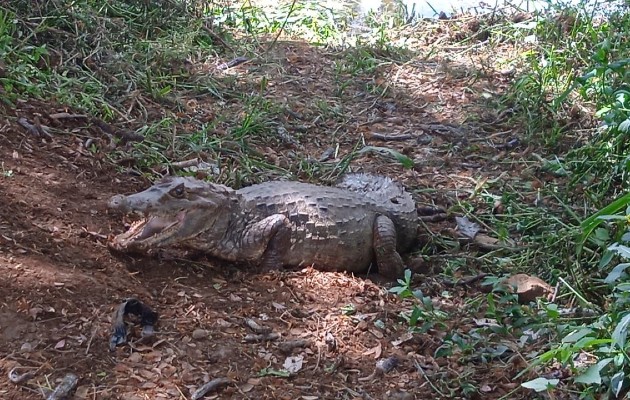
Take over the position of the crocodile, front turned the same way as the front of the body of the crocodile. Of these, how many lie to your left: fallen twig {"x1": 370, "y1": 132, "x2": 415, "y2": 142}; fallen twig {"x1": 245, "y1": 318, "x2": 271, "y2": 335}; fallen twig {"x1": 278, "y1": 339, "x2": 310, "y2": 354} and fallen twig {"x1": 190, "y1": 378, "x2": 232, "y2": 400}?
3

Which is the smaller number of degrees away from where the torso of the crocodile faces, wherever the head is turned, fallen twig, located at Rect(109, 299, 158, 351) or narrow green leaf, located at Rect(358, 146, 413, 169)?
the fallen twig

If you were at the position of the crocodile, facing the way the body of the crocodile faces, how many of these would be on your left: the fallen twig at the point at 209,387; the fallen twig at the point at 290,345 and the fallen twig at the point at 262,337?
3

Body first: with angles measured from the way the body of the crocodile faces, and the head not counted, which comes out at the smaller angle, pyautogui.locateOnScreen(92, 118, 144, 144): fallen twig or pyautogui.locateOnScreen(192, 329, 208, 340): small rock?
the fallen twig

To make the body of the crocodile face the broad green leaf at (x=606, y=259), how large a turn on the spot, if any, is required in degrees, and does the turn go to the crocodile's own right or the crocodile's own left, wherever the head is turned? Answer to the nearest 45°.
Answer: approximately 135° to the crocodile's own left

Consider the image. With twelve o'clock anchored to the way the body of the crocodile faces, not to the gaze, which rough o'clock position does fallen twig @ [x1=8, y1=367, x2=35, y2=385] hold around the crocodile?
The fallen twig is roughly at 10 o'clock from the crocodile.

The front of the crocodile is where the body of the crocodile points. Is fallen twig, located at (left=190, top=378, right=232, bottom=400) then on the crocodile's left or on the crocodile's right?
on the crocodile's left

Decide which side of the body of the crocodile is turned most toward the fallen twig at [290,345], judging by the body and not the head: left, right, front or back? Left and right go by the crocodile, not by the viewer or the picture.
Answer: left

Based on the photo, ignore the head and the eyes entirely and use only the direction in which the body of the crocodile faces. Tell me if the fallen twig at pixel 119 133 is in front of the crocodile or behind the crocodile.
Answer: in front

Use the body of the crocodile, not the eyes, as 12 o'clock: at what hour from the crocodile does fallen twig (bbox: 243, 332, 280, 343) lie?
The fallen twig is roughly at 9 o'clock from the crocodile.

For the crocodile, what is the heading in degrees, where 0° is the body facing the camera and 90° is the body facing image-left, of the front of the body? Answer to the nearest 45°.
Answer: approximately 90°
